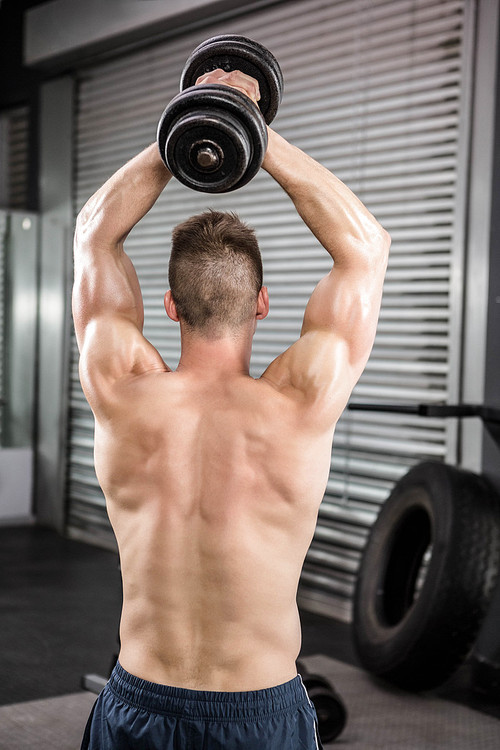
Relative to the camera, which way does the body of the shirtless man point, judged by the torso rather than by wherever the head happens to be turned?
away from the camera

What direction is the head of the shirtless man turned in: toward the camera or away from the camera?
away from the camera

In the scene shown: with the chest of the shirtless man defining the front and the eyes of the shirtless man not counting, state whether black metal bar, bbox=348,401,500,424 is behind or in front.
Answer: in front

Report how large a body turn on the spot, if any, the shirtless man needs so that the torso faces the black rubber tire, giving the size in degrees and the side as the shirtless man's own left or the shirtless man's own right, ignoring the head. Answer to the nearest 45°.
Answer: approximately 45° to the shirtless man's own right
